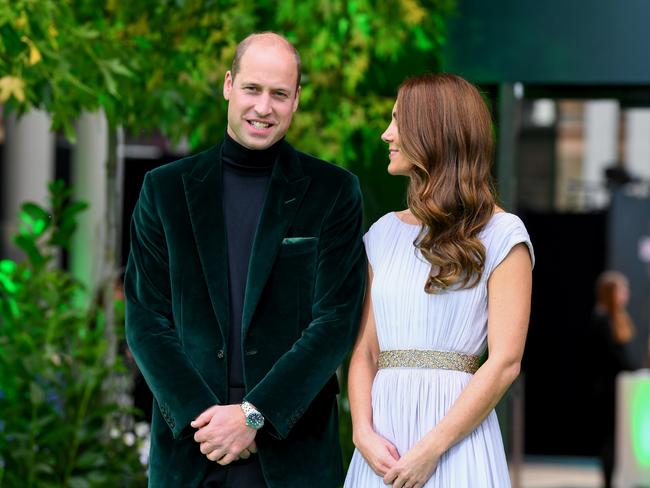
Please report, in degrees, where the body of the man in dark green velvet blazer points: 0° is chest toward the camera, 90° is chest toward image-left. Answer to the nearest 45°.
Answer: approximately 0°

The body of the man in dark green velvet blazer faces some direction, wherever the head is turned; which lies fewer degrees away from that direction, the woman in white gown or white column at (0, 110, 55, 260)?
the woman in white gown

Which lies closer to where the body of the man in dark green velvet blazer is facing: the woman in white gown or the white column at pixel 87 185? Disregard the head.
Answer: the woman in white gown

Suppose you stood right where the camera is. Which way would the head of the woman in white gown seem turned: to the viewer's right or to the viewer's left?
to the viewer's left
